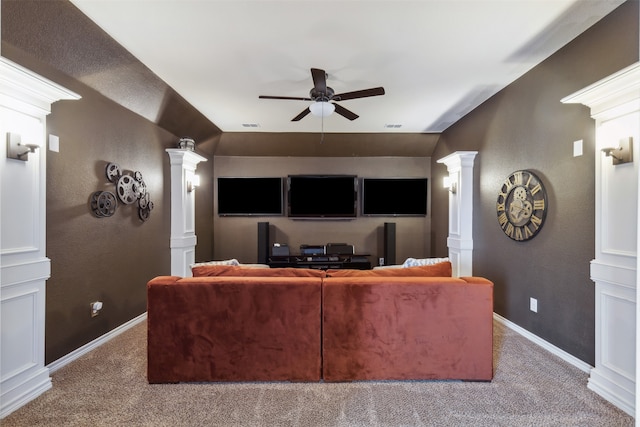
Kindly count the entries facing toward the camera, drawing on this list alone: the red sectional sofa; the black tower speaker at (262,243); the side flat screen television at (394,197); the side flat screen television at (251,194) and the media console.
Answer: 4

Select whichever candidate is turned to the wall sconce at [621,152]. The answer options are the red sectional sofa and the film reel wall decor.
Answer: the film reel wall decor

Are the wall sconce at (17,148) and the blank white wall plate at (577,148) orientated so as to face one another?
yes

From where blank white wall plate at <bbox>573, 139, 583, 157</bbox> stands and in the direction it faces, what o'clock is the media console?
The media console is roughly at 2 o'clock from the blank white wall plate.

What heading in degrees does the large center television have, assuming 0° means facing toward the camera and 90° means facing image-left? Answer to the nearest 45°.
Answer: approximately 0°

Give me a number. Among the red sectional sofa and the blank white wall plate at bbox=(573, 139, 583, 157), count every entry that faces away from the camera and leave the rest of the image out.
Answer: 1

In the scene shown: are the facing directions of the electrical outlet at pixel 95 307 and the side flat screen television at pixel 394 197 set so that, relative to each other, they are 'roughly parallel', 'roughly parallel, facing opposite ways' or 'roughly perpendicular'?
roughly perpendicular

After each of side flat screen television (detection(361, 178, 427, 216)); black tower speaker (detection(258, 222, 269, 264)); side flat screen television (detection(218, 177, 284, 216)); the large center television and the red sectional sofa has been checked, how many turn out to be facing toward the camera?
4

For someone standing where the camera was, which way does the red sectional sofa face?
facing away from the viewer
